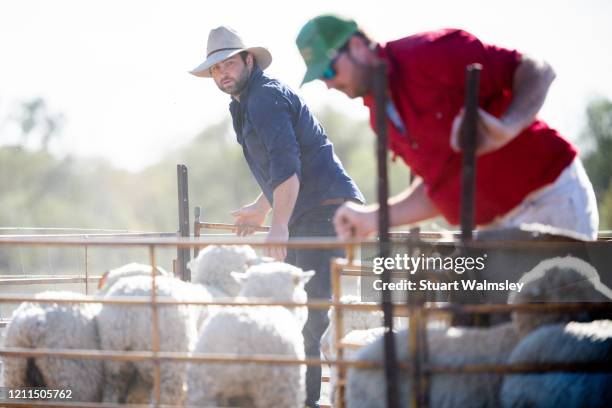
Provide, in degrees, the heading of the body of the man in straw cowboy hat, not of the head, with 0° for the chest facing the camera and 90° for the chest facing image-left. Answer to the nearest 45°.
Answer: approximately 90°

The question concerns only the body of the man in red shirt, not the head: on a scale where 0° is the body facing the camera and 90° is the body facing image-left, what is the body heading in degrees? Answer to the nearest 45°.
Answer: approximately 90°

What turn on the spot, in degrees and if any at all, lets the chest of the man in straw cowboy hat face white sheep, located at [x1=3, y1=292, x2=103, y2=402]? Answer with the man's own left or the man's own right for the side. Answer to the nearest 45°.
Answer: approximately 45° to the man's own left

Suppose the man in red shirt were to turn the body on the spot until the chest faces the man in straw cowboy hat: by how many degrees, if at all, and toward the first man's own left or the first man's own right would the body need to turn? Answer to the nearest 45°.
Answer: approximately 45° to the first man's own right

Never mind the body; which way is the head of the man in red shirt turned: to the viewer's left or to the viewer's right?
to the viewer's left

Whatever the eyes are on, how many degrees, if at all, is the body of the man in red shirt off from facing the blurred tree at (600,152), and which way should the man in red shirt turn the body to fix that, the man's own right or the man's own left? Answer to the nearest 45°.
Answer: approximately 90° to the man's own right

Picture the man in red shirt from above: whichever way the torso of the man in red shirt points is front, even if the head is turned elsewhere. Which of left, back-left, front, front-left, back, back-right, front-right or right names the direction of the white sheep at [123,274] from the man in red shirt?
front-right

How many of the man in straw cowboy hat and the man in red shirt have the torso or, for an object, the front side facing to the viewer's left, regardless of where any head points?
2

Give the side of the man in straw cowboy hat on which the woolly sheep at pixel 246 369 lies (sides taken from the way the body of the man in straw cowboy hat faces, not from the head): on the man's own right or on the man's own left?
on the man's own left
